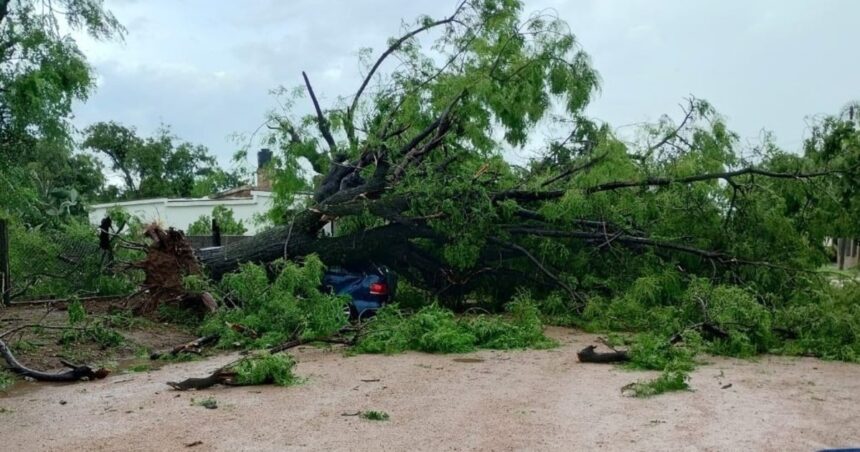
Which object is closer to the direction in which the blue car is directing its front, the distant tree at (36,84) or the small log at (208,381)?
the distant tree

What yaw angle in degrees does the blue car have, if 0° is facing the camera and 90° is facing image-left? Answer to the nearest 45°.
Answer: approximately 135°

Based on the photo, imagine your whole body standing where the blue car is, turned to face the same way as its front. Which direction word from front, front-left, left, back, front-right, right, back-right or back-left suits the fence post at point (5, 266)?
front-left

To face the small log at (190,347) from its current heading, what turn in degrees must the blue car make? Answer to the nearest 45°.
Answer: approximately 90° to its left

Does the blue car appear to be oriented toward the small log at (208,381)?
no

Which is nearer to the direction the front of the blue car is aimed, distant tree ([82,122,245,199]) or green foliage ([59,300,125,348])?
the distant tree

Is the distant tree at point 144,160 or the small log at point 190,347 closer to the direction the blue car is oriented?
the distant tree

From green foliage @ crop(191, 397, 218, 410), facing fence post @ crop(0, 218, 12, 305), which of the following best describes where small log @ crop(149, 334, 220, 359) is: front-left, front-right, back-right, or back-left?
front-right

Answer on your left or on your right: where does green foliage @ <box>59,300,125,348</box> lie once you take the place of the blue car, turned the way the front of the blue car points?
on your left

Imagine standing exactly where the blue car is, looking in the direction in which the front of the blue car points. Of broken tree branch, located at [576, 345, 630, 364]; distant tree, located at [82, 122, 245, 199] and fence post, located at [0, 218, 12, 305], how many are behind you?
1

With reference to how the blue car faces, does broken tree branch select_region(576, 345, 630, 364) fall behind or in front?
behind

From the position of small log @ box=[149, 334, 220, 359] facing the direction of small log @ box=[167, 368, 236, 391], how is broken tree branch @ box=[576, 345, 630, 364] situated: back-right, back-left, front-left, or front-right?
front-left

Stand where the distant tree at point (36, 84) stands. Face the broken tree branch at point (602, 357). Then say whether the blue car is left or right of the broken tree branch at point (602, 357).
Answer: left

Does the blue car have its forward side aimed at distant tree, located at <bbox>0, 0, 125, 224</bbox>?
no

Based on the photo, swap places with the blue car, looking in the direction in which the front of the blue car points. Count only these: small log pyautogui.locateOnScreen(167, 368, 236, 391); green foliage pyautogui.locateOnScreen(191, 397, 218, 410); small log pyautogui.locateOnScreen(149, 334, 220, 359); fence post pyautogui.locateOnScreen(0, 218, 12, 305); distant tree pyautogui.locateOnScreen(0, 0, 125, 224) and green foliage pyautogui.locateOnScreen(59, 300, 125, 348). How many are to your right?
0

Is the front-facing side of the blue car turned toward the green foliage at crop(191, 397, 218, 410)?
no
